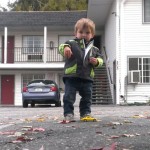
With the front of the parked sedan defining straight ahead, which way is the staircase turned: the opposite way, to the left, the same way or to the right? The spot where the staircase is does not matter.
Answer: the opposite way

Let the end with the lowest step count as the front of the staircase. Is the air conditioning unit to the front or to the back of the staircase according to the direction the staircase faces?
to the front

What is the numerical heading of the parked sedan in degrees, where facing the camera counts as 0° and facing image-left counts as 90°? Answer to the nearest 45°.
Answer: approximately 180°

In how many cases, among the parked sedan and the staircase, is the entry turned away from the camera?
1

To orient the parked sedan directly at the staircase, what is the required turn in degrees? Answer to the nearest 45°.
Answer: approximately 45° to its right

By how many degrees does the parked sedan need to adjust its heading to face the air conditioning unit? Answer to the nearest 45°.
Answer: approximately 90° to its right

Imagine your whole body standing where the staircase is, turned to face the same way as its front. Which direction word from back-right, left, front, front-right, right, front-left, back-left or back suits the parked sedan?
front-right

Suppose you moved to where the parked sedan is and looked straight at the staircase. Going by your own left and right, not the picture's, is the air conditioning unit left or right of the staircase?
right
